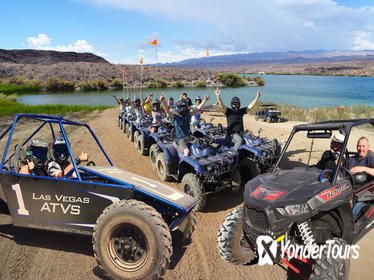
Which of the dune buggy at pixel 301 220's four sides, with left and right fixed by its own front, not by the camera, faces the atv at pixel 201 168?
right

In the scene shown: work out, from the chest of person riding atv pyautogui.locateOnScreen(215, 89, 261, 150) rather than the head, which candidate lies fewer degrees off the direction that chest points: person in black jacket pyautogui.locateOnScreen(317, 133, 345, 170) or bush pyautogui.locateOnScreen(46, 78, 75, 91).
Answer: the person in black jacket

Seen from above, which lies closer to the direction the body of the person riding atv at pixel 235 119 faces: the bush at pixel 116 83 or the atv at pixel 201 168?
the atv

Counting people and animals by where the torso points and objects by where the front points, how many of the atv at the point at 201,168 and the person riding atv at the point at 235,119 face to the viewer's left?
0

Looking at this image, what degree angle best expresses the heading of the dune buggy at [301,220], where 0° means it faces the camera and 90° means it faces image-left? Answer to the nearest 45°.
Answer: approximately 45°

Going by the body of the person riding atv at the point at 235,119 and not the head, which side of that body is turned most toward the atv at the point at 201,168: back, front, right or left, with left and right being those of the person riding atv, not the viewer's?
front

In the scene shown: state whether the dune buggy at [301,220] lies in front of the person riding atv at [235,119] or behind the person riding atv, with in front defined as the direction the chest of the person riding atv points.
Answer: in front

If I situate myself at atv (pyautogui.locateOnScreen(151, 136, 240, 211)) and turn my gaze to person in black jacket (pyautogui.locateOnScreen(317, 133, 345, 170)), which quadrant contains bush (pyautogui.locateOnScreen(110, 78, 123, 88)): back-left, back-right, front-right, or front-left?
back-left

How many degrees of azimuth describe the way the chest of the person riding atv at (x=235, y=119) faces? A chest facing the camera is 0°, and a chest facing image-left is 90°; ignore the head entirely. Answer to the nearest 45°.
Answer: approximately 0°

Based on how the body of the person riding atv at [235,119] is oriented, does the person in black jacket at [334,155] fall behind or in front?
in front
